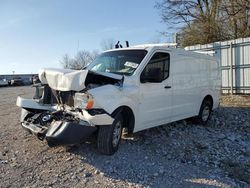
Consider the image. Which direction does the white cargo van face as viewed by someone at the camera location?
facing the viewer and to the left of the viewer
